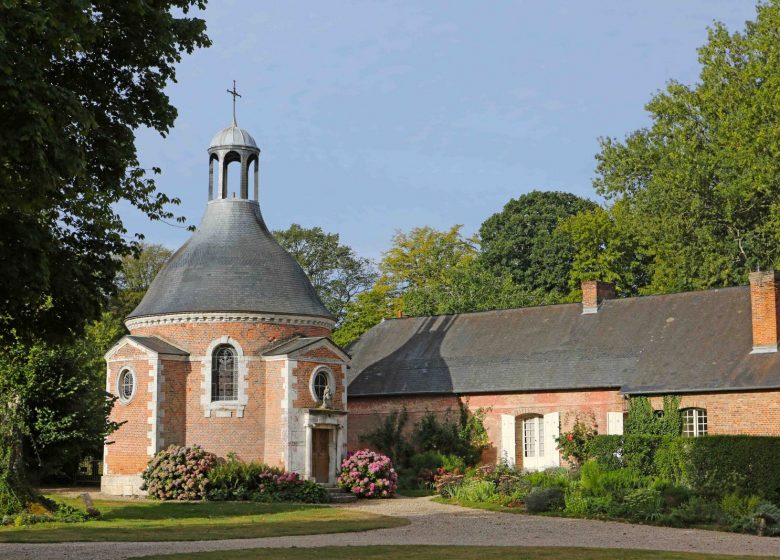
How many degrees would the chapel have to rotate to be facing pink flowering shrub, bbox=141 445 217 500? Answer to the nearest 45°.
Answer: approximately 90° to its right

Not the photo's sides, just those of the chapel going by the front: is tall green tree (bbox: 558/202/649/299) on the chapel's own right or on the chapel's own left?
on the chapel's own left

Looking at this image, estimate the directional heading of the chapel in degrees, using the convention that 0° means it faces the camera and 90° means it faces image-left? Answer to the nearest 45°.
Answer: approximately 315°

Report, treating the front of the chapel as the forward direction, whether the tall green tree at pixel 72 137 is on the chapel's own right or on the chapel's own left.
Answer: on the chapel's own right

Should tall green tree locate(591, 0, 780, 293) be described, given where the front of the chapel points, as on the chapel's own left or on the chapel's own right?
on the chapel's own left

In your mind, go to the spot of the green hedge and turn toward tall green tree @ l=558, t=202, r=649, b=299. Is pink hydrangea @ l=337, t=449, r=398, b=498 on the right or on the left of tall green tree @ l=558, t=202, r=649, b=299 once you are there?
left

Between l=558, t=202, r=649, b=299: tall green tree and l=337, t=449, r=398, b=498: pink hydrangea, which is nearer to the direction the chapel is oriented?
the pink hydrangea
